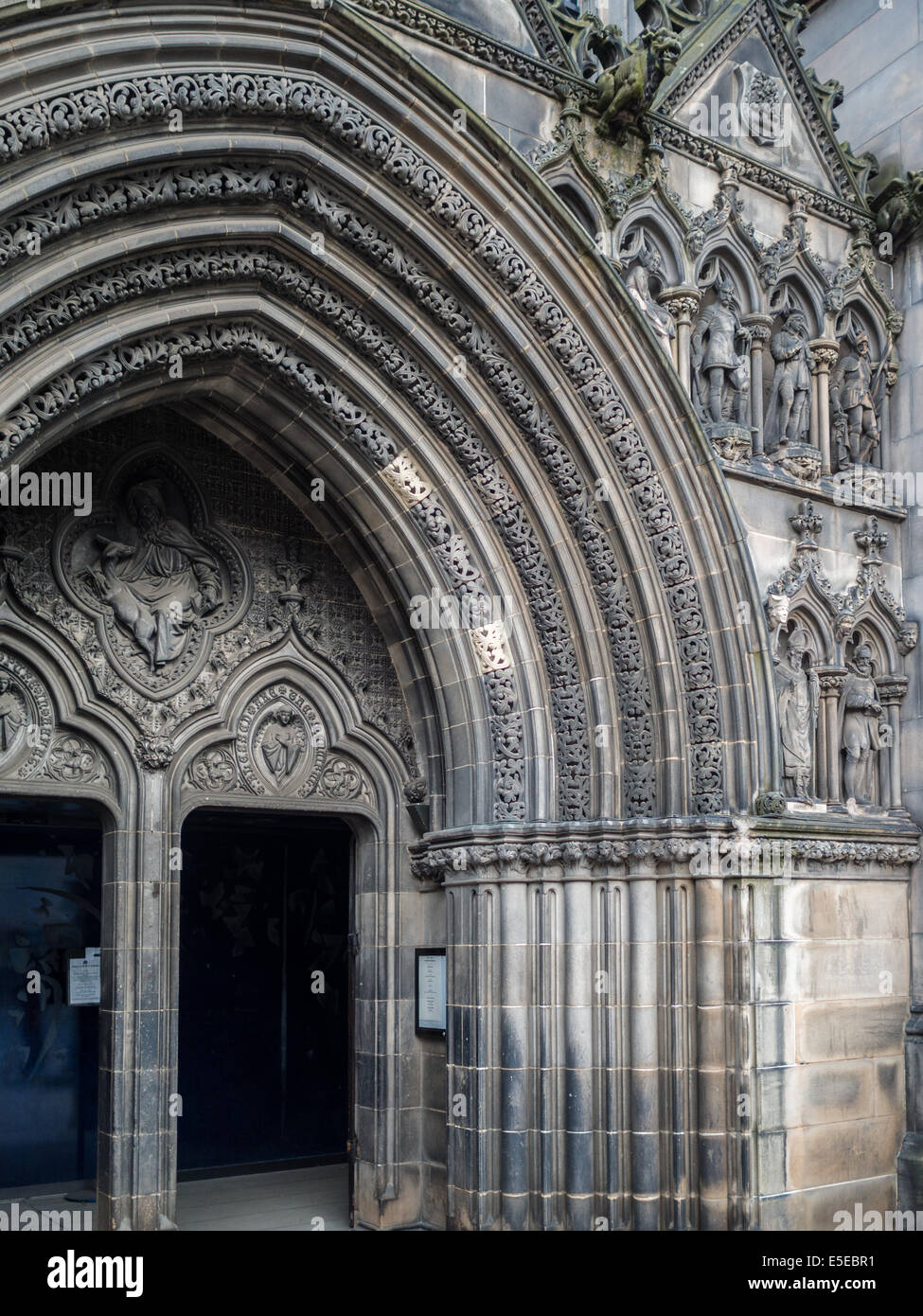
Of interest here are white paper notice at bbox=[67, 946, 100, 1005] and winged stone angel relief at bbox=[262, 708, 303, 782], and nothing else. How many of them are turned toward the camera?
2

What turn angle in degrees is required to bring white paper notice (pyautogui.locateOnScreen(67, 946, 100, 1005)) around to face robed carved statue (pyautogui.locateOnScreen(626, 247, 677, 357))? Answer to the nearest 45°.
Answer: approximately 45° to its left

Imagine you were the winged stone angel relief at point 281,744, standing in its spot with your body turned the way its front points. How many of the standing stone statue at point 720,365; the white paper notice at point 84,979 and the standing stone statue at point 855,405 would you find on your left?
2

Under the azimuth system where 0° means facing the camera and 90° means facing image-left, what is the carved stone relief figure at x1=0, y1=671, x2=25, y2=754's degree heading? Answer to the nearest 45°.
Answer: approximately 0°

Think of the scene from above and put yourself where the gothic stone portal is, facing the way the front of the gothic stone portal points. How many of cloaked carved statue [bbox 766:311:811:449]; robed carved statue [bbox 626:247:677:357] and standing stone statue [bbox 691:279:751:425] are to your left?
3

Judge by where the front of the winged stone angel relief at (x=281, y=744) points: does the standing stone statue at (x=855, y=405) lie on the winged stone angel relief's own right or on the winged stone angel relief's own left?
on the winged stone angel relief's own left
